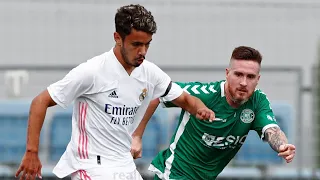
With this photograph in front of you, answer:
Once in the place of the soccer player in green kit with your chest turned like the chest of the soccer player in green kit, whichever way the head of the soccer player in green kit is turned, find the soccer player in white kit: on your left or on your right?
on your right

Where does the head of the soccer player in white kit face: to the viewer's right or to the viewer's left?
to the viewer's right

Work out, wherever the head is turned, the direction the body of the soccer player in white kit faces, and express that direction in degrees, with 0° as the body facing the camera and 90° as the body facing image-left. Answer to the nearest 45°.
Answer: approximately 315°

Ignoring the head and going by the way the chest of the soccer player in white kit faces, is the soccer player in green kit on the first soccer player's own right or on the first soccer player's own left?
on the first soccer player's own left

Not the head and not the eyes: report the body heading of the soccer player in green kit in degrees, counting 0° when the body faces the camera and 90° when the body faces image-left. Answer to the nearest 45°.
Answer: approximately 315°
